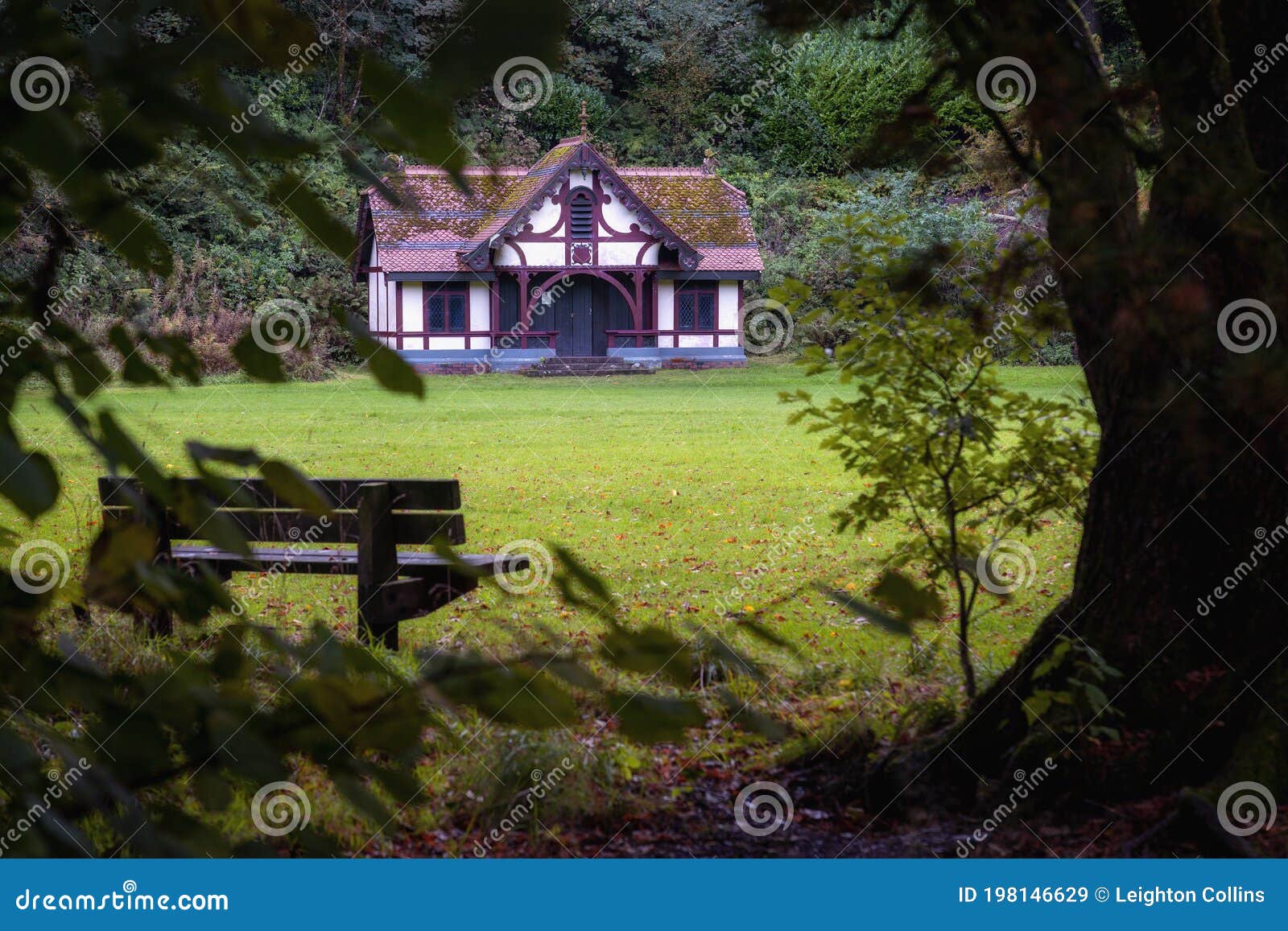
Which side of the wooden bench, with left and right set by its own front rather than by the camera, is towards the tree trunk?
right

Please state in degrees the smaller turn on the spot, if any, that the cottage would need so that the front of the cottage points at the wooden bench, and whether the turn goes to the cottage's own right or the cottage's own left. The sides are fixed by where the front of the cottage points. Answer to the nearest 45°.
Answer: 0° — it already faces it

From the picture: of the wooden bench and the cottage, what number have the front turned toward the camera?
1

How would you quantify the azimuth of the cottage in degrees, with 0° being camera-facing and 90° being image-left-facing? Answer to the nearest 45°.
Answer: approximately 0°

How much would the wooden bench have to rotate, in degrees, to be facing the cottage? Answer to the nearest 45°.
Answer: approximately 45° to its left

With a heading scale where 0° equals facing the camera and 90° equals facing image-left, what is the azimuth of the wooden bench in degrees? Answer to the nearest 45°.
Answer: approximately 225°
